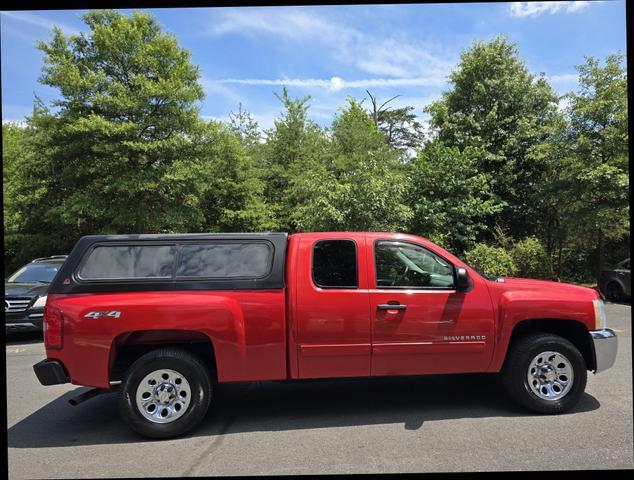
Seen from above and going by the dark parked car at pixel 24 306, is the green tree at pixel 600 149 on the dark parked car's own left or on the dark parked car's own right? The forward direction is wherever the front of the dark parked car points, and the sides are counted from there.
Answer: on the dark parked car's own left

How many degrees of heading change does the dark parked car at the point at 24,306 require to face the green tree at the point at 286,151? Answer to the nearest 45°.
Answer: approximately 180°

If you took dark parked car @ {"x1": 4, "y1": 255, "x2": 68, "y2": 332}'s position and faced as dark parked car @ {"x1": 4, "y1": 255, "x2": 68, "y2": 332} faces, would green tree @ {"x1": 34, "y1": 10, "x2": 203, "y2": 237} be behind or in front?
behind

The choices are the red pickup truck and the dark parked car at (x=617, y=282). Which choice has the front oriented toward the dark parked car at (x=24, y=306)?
the dark parked car at (x=617, y=282)

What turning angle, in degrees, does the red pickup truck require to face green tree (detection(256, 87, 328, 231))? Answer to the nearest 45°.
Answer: approximately 90° to its left

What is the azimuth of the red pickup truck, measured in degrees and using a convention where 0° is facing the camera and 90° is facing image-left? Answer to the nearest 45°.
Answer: approximately 270°

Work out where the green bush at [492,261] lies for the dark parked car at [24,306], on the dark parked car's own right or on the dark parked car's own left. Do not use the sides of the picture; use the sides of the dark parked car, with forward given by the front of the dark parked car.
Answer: on the dark parked car's own left

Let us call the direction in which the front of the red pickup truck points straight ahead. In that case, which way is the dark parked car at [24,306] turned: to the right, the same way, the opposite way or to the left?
to the right

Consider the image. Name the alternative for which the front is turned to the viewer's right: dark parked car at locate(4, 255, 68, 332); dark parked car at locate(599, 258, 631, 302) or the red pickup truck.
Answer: the red pickup truck

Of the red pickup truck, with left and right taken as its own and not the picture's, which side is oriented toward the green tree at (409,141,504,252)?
left

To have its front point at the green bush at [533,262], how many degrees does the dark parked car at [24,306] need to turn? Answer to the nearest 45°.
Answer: approximately 135° to its left
